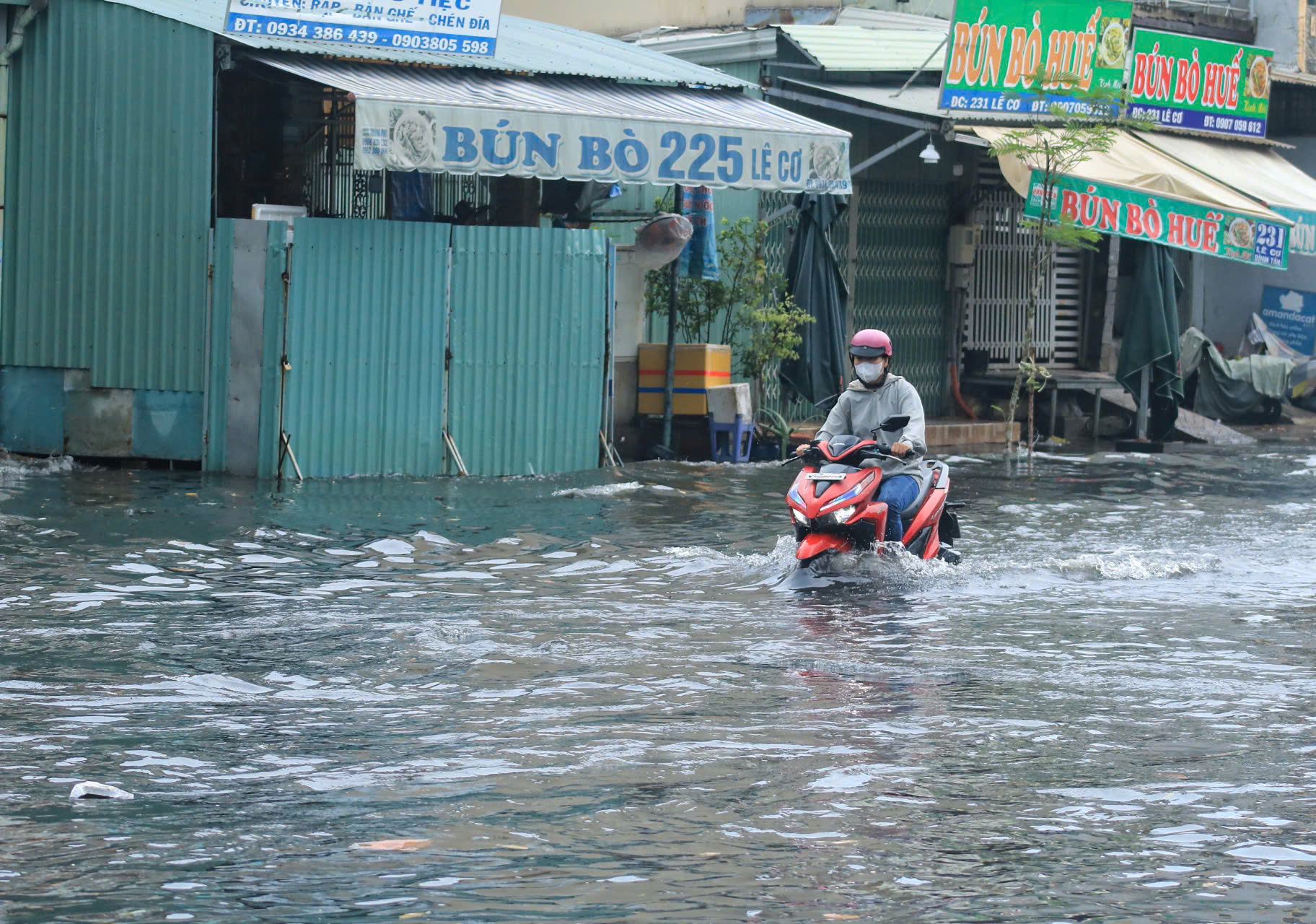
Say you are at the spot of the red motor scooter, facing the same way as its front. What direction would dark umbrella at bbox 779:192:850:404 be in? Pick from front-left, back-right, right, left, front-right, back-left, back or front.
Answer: back-right

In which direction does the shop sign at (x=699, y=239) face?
toward the camera

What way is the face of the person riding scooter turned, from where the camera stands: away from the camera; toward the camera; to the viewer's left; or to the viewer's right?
toward the camera

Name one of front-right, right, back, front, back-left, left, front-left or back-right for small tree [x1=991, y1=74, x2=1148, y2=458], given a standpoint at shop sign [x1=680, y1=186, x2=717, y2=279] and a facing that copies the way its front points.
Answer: left

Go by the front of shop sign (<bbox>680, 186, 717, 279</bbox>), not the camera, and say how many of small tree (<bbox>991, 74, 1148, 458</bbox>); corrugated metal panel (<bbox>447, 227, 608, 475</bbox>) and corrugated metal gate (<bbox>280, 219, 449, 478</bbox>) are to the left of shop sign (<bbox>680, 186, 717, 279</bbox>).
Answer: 1

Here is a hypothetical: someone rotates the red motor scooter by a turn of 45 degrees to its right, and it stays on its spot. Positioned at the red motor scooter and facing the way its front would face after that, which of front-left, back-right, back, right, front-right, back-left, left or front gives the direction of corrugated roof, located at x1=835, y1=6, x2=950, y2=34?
right

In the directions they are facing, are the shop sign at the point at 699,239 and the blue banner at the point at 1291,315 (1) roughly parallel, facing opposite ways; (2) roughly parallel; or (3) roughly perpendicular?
roughly parallel

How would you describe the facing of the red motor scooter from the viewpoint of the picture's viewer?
facing the viewer and to the left of the viewer

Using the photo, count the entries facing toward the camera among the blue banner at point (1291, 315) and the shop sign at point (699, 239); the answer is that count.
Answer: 2

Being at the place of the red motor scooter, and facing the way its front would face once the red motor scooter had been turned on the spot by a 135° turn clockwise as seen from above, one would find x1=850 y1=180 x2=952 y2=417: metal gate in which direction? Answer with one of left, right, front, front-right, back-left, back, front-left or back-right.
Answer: front

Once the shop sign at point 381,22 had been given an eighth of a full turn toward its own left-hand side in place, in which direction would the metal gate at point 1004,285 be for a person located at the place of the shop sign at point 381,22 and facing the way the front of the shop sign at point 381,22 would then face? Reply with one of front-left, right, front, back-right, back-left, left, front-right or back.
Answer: left

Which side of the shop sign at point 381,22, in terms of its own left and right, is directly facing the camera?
front

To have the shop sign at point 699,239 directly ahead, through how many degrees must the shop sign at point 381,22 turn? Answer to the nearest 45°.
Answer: approximately 135° to its left

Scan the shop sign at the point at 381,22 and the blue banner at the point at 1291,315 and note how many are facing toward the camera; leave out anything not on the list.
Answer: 2
